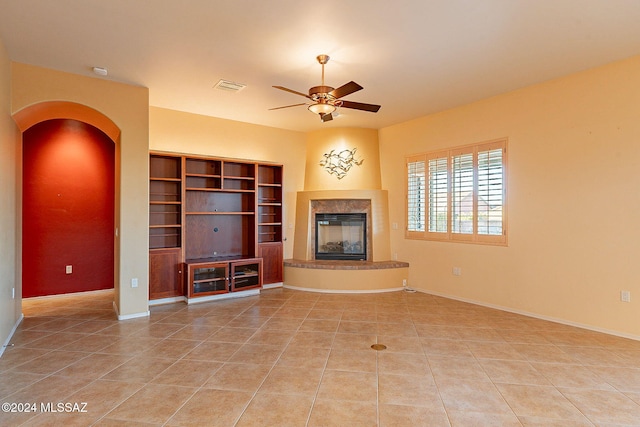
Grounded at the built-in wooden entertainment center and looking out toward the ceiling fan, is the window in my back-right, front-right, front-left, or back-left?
front-left

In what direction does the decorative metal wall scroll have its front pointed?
toward the camera

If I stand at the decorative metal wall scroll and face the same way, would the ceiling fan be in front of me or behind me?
in front

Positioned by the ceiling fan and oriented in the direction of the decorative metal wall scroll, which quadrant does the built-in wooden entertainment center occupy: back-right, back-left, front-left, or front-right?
front-left

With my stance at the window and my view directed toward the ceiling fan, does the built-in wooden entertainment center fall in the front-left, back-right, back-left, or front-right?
front-right

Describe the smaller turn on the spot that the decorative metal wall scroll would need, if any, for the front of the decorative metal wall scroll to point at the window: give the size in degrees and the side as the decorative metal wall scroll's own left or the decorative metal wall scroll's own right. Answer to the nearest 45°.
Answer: approximately 45° to the decorative metal wall scroll's own left

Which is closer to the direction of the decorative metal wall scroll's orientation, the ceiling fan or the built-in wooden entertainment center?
the ceiling fan

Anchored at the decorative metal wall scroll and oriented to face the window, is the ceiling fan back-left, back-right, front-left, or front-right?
front-right

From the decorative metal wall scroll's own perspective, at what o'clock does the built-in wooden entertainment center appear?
The built-in wooden entertainment center is roughly at 2 o'clock from the decorative metal wall scroll.

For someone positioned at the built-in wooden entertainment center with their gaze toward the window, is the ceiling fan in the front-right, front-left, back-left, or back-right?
front-right

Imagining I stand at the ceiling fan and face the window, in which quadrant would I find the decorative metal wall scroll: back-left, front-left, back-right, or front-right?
front-left

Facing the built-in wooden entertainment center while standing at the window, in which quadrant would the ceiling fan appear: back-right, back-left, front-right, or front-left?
front-left

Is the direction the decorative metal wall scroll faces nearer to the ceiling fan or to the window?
the ceiling fan
